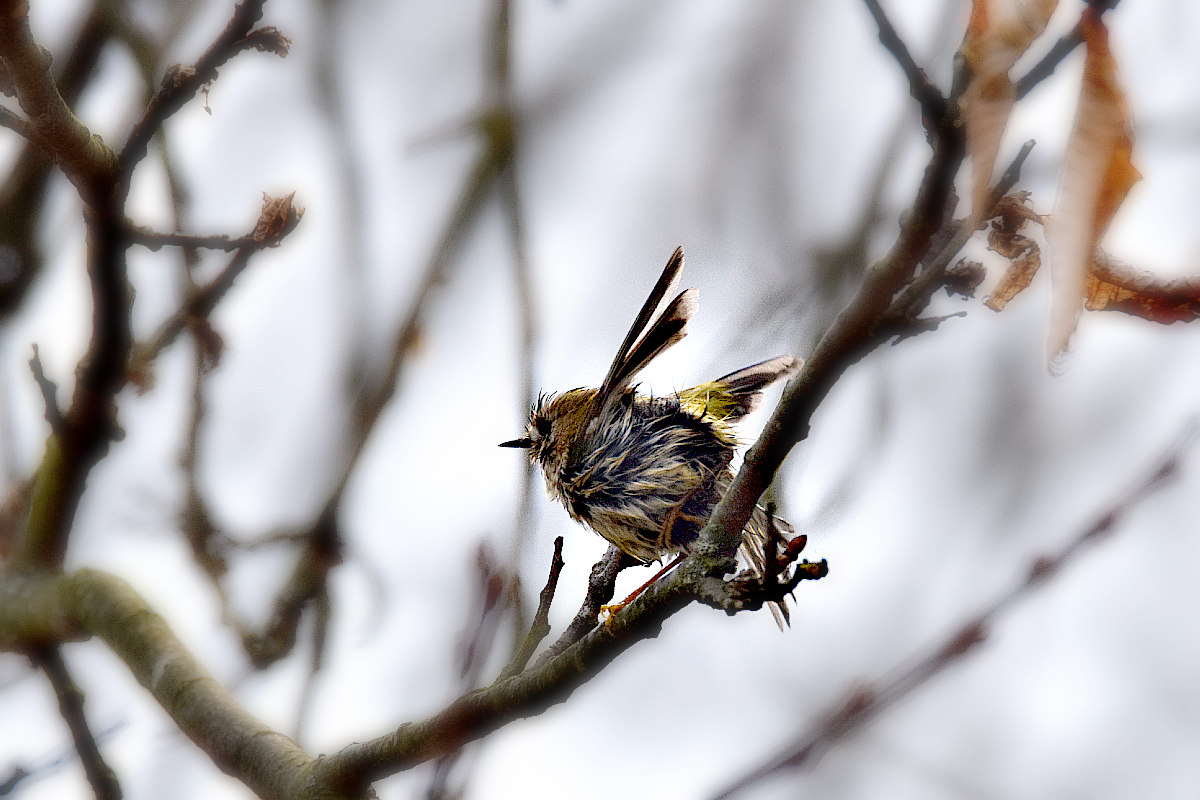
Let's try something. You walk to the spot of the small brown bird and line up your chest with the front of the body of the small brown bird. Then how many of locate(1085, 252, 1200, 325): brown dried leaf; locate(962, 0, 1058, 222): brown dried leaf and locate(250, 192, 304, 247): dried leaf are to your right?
0

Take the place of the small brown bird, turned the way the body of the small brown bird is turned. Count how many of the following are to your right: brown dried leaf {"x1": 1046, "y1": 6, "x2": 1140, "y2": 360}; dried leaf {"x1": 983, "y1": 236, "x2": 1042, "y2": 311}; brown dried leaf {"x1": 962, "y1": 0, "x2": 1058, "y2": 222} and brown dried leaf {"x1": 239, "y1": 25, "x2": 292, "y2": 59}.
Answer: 0

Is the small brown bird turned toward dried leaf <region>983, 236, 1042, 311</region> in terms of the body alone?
no

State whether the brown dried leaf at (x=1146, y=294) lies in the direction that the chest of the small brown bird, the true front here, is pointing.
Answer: no

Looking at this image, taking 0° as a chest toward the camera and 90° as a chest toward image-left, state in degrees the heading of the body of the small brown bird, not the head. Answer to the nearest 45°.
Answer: approximately 90°
